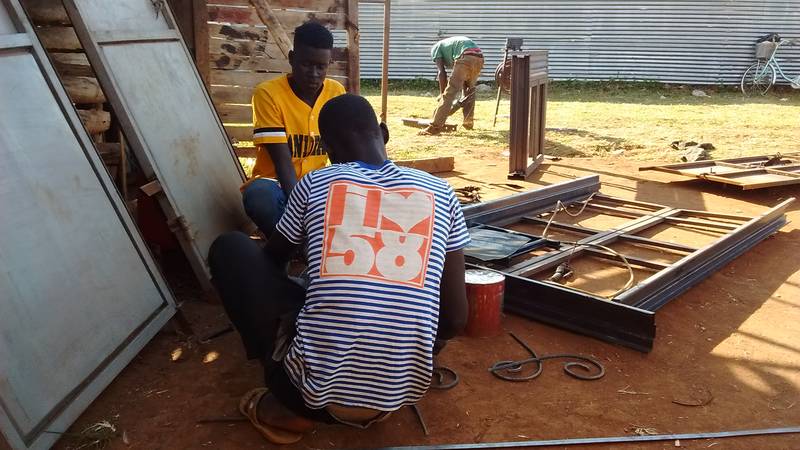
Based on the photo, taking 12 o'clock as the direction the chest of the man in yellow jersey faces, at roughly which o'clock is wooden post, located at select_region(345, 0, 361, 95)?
The wooden post is roughly at 8 o'clock from the man in yellow jersey.

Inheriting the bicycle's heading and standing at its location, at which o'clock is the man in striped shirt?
The man in striped shirt is roughly at 9 o'clock from the bicycle.

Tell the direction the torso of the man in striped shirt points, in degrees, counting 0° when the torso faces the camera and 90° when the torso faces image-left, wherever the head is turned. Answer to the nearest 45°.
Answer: approximately 180°

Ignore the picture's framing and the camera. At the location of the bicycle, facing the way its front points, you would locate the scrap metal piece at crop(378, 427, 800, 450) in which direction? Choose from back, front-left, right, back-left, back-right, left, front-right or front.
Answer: left

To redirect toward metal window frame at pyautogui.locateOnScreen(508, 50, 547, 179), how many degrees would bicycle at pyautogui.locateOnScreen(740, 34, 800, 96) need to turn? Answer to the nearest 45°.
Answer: approximately 90° to its left

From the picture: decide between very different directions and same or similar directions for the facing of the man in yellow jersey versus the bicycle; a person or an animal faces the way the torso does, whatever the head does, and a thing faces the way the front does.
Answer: very different directions

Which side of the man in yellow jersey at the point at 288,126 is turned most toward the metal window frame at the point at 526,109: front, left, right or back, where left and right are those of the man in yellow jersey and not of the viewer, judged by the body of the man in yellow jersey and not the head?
left

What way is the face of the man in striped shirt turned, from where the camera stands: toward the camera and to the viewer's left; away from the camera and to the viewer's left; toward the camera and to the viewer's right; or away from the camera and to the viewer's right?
away from the camera and to the viewer's left

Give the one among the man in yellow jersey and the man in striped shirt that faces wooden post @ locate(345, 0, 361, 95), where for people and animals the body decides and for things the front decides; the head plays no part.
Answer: the man in striped shirt

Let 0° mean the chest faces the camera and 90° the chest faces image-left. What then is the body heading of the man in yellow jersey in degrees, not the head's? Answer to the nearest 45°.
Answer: approximately 315°

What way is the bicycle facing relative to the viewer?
to the viewer's left

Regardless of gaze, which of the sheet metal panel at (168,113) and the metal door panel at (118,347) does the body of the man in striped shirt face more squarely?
the sheet metal panel
